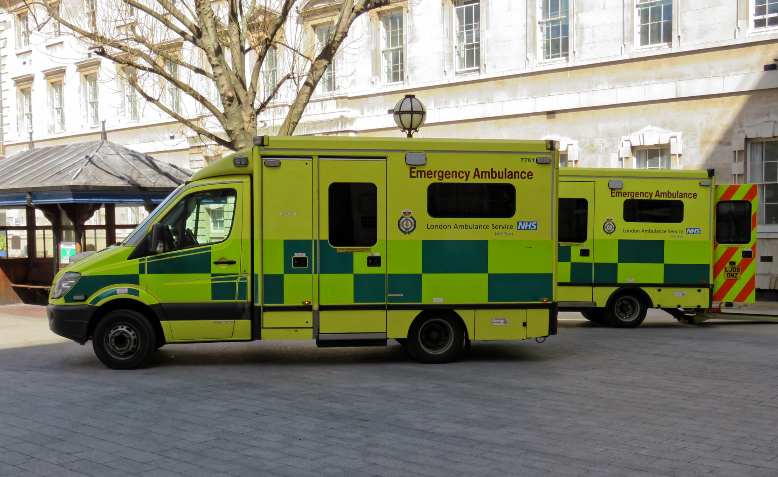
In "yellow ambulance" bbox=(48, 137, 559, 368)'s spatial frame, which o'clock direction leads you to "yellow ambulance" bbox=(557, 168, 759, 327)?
"yellow ambulance" bbox=(557, 168, 759, 327) is roughly at 5 o'clock from "yellow ambulance" bbox=(48, 137, 559, 368).

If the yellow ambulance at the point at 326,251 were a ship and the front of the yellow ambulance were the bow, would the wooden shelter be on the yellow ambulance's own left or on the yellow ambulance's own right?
on the yellow ambulance's own right

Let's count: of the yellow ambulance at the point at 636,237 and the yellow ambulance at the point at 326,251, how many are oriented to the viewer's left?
2

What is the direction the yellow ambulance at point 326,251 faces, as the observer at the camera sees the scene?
facing to the left of the viewer

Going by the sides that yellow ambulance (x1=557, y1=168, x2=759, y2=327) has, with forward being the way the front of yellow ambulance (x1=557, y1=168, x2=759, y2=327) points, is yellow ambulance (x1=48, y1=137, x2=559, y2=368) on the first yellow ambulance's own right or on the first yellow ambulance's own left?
on the first yellow ambulance's own left

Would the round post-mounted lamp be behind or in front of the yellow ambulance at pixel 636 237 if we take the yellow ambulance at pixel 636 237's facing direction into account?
in front

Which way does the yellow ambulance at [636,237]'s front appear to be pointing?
to the viewer's left

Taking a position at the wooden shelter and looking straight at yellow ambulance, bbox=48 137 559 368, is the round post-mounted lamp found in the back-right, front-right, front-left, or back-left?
front-left

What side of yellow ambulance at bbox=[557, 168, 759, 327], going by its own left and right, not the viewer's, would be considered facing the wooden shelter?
front

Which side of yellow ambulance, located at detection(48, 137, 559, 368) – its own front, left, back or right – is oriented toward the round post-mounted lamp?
right

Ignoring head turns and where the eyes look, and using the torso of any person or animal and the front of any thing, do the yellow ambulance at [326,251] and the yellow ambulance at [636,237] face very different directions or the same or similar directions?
same or similar directions

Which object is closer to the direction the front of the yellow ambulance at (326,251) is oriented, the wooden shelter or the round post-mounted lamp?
the wooden shelter

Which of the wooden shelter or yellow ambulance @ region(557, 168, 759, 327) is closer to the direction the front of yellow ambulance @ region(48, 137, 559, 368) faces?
the wooden shelter

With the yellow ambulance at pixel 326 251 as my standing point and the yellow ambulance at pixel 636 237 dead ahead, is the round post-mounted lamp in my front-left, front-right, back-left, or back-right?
front-left

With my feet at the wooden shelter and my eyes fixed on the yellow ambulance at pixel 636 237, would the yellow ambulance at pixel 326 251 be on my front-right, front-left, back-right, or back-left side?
front-right
